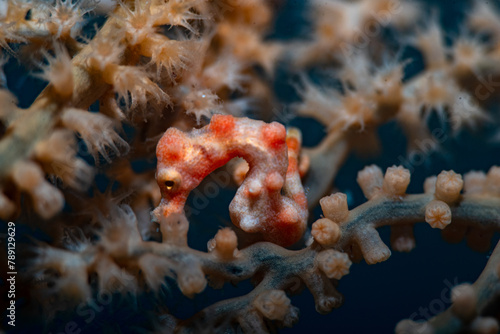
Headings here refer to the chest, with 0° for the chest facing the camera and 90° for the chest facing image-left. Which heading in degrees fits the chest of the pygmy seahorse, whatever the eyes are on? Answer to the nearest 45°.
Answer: approximately 90°
